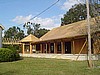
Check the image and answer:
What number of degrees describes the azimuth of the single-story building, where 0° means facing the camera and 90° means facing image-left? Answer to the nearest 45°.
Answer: approximately 45°
